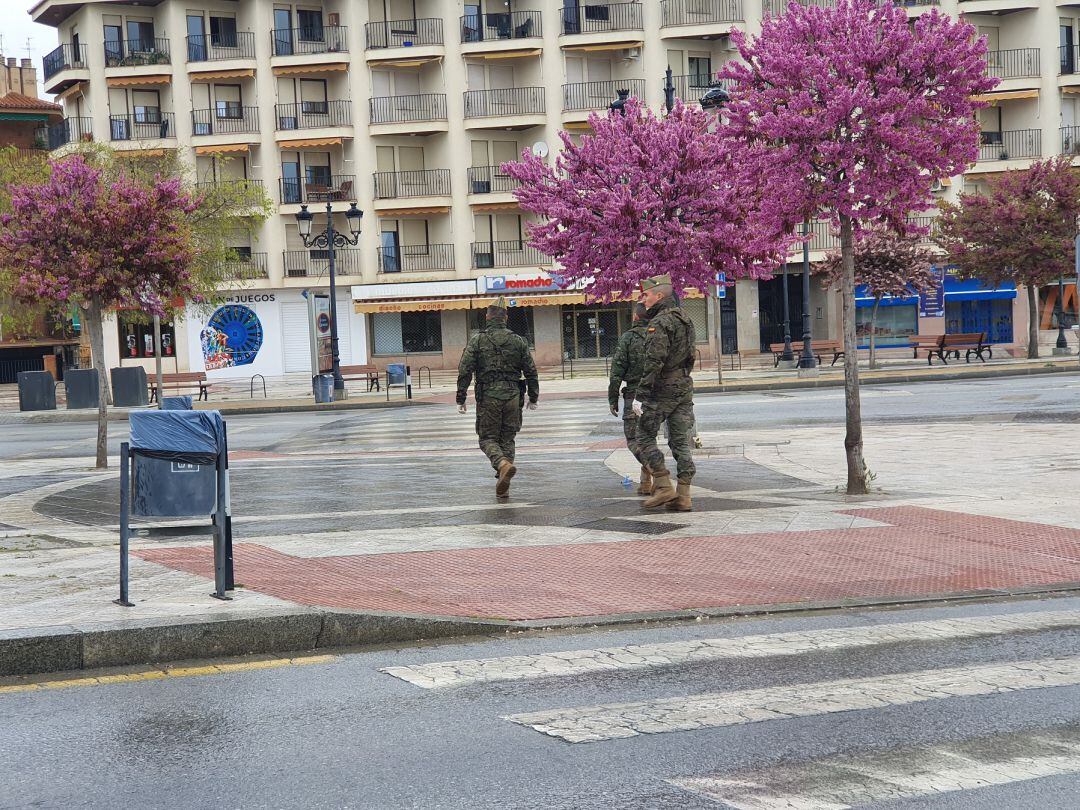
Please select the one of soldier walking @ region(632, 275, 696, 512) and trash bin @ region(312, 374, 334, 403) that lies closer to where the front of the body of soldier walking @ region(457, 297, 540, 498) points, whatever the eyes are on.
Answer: the trash bin

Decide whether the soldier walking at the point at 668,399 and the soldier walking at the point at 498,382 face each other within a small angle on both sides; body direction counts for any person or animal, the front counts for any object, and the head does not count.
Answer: no

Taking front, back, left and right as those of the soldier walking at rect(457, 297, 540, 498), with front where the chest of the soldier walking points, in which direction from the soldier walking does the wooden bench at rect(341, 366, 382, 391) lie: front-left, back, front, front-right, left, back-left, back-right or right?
front

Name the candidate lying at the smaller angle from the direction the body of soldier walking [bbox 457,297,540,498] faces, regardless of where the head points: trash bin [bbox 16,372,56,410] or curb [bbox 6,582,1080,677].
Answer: the trash bin

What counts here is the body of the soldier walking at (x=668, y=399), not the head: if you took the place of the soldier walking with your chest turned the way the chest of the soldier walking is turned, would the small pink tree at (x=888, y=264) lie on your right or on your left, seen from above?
on your right

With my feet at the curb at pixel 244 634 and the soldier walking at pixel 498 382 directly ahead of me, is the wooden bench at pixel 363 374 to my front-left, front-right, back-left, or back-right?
front-left

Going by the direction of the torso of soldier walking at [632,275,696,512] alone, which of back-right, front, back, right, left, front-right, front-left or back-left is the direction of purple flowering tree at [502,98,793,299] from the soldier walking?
front-right

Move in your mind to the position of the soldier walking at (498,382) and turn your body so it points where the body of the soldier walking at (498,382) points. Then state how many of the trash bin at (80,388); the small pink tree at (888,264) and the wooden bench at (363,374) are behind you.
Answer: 0

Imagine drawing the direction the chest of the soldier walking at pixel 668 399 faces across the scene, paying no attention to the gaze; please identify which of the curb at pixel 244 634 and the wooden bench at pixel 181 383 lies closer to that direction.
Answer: the wooden bench

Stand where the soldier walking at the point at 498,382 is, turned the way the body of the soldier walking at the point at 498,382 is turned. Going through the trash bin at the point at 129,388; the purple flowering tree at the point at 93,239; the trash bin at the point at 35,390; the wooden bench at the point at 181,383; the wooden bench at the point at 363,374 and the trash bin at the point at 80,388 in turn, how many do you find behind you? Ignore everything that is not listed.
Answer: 0

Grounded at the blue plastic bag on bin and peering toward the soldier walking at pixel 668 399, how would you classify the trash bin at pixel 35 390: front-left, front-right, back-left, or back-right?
front-left

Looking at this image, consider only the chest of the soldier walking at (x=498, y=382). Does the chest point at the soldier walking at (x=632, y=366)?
no

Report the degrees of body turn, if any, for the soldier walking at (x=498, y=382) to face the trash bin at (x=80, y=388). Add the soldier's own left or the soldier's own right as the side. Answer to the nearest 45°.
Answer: approximately 45° to the soldier's own left

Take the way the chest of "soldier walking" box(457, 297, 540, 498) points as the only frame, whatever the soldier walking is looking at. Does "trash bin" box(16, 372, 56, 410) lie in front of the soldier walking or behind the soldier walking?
in front

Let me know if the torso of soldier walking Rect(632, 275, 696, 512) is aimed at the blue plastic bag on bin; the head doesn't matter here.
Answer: no

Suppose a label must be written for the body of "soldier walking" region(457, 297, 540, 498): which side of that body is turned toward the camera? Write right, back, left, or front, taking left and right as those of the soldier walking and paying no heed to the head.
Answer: back

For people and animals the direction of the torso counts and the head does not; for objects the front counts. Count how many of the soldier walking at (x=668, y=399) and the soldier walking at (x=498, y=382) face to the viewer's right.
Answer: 0

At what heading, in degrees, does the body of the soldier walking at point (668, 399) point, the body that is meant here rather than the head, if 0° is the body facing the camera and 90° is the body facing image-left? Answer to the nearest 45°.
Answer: approximately 135°
